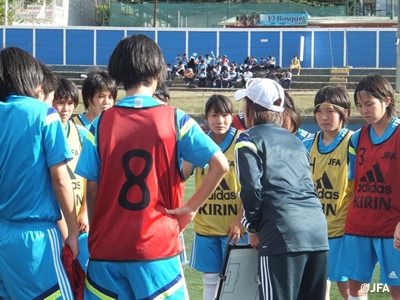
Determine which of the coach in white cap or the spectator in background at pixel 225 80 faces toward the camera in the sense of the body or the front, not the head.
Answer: the spectator in background

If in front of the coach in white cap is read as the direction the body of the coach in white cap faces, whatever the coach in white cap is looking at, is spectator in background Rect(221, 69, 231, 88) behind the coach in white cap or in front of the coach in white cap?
in front

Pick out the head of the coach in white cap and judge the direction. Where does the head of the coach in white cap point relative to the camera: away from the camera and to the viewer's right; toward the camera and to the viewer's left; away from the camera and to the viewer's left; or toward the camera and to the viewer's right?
away from the camera and to the viewer's left

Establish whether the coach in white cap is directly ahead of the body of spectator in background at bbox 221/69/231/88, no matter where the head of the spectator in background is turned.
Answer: yes

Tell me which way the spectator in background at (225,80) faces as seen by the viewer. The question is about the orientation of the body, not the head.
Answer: toward the camera

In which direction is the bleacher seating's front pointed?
toward the camera

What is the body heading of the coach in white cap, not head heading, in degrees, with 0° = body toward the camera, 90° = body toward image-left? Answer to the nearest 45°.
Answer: approximately 135°

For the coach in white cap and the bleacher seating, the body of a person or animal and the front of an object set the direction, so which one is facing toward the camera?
the bleacher seating

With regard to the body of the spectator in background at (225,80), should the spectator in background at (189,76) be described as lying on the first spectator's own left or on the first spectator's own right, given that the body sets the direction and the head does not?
on the first spectator's own right

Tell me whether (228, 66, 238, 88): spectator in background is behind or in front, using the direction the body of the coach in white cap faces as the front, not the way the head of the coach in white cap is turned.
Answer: in front
